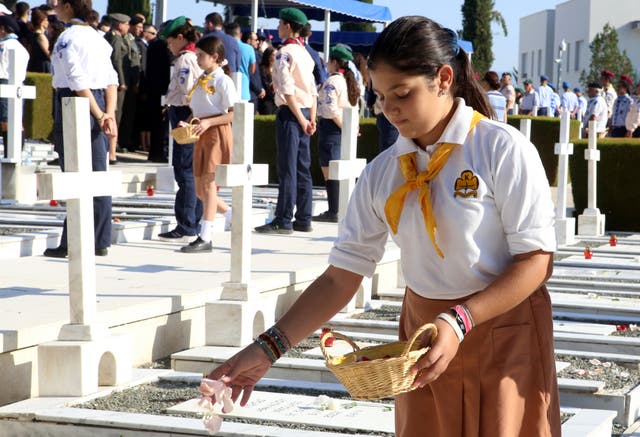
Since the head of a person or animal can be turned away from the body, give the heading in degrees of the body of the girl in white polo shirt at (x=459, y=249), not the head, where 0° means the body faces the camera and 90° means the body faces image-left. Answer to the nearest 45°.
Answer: approximately 45°

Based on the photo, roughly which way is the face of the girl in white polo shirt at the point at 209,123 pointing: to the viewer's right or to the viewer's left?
to the viewer's left
